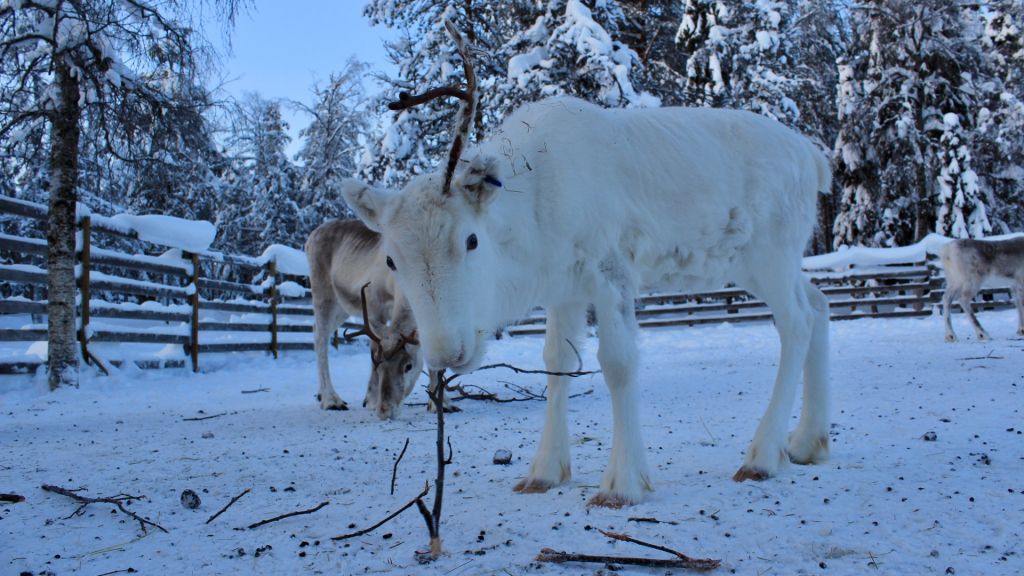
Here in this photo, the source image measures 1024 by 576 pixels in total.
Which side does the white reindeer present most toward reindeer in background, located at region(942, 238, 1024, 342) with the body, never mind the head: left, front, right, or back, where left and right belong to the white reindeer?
back

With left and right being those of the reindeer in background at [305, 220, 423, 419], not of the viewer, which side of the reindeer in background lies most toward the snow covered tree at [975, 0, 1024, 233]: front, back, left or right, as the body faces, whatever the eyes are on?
left

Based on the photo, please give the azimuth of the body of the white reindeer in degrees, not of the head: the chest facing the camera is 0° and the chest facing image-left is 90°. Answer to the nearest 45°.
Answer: approximately 45°

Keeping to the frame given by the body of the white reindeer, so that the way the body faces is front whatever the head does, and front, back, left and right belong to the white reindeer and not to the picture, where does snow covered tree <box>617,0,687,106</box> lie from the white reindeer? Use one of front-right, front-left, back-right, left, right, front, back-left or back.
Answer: back-right

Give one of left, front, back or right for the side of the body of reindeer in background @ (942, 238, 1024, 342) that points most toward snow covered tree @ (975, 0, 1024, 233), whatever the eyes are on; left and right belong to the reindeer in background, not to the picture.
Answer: left

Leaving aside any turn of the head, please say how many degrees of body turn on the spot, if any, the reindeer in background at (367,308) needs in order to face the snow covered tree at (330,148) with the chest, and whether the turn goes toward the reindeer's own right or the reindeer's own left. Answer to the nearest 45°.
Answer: approximately 135° to the reindeer's own left
